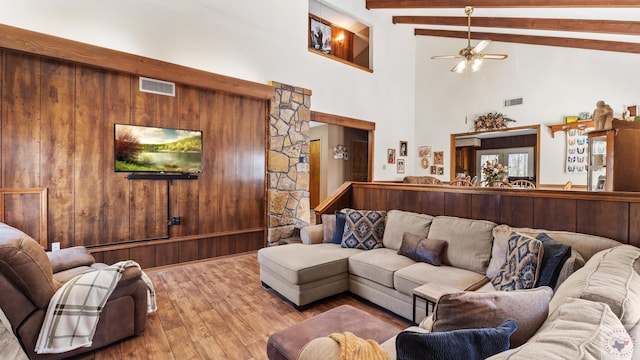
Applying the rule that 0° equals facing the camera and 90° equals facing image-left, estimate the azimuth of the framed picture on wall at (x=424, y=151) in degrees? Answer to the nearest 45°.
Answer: approximately 0°

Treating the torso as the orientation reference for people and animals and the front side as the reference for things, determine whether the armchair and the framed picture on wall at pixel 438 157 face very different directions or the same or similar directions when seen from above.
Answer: very different directions

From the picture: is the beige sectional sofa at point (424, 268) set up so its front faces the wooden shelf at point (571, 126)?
no

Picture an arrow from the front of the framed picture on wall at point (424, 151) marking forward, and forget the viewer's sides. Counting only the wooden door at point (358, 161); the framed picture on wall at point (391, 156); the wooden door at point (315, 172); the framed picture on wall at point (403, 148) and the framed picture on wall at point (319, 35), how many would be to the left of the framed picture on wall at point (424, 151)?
0

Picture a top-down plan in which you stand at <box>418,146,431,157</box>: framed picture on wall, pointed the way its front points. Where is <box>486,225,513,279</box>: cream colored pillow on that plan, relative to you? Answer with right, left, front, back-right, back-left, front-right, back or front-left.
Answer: front

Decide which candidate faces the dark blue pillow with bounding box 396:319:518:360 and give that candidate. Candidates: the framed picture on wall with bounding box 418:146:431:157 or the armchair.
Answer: the framed picture on wall

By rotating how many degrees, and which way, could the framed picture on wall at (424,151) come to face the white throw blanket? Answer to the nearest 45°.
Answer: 0° — it already faces it

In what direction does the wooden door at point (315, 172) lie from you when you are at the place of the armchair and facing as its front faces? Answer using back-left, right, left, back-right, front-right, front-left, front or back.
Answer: front

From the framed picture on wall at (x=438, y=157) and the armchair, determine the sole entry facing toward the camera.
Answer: the framed picture on wall

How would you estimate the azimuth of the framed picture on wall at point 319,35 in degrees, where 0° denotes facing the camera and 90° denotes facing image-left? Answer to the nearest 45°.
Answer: approximately 315°

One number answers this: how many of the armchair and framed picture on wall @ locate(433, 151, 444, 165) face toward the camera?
1

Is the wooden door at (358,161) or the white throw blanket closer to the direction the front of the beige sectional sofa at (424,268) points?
the white throw blanket

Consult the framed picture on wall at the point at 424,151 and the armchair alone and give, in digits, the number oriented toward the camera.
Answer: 1

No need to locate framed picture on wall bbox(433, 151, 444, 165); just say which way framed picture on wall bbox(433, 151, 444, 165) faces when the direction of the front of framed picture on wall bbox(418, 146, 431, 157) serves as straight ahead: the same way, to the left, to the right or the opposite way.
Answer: the same way

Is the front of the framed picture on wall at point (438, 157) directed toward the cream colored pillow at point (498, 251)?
yes

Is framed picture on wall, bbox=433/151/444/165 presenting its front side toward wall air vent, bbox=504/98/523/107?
no

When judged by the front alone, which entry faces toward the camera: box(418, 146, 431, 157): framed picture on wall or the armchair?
the framed picture on wall
